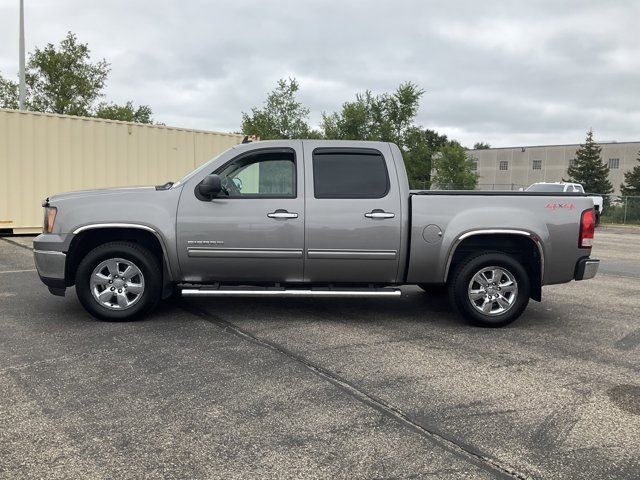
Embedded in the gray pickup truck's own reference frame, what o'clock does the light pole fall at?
The light pole is roughly at 2 o'clock from the gray pickup truck.

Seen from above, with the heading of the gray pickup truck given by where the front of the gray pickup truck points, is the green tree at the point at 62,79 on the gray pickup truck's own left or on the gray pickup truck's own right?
on the gray pickup truck's own right

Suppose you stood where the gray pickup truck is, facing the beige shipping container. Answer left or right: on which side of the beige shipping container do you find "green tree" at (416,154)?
right

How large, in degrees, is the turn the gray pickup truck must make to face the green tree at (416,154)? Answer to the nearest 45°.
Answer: approximately 90° to its right

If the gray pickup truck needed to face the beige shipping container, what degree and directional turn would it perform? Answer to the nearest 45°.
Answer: approximately 45° to its right

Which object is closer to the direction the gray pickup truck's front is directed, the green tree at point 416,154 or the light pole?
the light pole

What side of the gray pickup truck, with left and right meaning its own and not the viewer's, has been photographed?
left

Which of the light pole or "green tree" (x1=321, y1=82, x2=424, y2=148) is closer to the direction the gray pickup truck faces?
the light pole

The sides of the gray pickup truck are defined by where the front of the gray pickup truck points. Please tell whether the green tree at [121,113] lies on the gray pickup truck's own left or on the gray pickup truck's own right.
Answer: on the gray pickup truck's own right

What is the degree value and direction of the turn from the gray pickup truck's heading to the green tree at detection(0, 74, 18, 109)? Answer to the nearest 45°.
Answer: approximately 45° to its right
